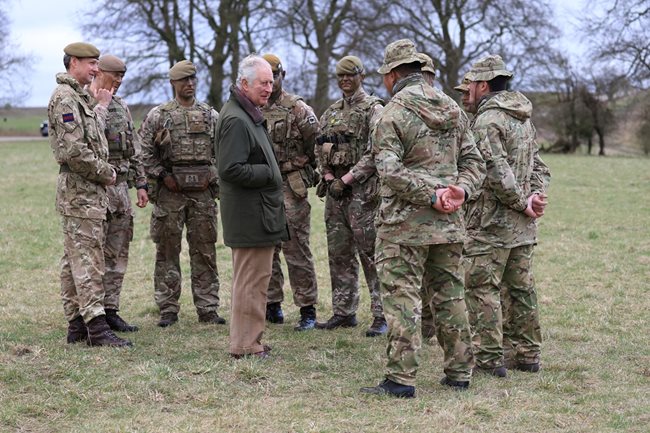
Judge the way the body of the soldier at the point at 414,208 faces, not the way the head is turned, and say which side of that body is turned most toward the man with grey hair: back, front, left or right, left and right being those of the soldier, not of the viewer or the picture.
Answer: front

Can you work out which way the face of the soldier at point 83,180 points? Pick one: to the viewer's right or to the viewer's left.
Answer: to the viewer's right

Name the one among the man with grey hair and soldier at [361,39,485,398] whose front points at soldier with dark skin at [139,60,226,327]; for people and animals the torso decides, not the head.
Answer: the soldier

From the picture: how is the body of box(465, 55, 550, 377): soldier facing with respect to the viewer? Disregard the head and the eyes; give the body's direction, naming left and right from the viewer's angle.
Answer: facing away from the viewer and to the left of the viewer

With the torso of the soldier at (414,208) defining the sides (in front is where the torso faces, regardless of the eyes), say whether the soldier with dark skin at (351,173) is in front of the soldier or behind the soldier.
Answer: in front

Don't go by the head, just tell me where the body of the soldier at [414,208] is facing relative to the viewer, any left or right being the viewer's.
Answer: facing away from the viewer and to the left of the viewer

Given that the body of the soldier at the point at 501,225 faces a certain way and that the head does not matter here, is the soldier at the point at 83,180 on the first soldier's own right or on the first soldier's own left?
on the first soldier's own left

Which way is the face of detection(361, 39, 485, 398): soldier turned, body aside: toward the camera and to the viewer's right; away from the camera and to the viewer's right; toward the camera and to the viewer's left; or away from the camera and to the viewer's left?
away from the camera and to the viewer's left

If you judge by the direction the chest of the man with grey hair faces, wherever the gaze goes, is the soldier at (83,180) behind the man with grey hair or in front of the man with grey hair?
behind

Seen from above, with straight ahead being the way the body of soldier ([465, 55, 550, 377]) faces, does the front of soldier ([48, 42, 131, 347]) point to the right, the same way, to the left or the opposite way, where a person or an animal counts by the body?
to the right

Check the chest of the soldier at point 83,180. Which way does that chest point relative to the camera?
to the viewer's right

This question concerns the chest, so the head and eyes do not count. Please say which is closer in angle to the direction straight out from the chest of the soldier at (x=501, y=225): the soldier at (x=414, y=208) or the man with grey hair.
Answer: the man with grey hair

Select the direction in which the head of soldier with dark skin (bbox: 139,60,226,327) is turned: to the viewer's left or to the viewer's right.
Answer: to the viewer's right
